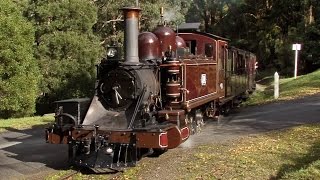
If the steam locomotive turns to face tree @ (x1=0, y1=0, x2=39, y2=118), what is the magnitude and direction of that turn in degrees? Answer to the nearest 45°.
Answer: approximately 90° to its right

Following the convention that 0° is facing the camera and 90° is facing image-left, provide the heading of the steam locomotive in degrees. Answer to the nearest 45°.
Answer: approximately 45°

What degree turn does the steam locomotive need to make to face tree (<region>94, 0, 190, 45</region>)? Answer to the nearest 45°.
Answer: approximately 135° to its right

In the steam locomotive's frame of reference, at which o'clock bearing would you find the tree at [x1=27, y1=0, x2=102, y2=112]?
The tree is roughly at 4 o'clock from the steam locomotive.

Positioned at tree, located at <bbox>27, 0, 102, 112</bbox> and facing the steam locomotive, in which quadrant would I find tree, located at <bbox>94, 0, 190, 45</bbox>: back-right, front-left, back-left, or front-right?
back-left
